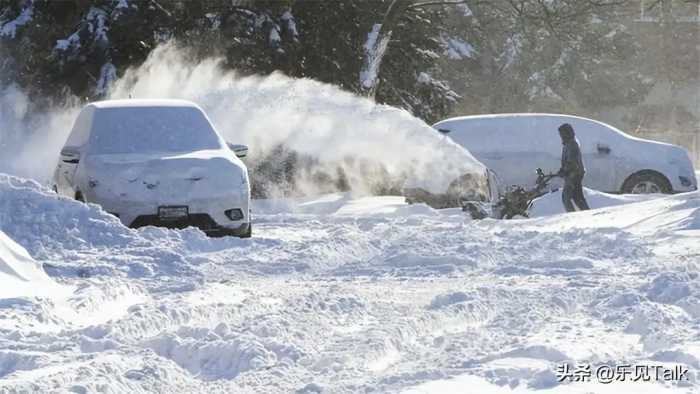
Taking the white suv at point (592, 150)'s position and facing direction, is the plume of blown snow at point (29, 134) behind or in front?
behind

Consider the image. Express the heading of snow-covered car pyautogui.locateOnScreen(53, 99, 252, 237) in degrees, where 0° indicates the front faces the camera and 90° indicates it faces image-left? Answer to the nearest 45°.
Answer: approximately 0°

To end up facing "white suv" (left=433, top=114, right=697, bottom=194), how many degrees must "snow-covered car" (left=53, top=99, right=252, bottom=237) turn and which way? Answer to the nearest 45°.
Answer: approximately 135° to its left

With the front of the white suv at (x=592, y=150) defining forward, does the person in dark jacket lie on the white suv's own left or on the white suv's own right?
on the white suv's own right

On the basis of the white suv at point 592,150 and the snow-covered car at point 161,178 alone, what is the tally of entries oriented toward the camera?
1

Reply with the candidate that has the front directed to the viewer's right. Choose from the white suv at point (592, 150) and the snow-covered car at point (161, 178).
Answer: the white suv

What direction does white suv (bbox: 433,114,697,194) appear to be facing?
to the viewer's right

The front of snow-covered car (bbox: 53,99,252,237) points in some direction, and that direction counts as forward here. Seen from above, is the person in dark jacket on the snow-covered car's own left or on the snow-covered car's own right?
on the snow-covered car's own left
